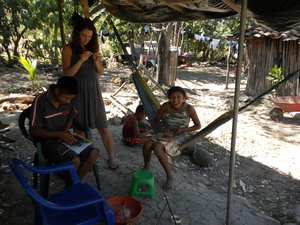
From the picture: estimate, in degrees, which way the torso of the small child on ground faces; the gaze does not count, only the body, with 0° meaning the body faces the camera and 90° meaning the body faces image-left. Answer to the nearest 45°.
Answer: approximately 270°

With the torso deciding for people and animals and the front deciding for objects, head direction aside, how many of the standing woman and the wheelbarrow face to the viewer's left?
1

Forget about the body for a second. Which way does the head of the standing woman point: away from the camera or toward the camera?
toward the camera

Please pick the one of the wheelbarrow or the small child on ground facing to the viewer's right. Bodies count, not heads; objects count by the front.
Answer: the small child on ground

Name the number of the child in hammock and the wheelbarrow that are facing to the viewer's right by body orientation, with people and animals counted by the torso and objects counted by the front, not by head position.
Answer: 0

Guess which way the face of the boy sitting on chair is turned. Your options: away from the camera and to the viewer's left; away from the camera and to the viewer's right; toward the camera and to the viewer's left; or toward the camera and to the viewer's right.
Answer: toward the camera and to the viewer's right

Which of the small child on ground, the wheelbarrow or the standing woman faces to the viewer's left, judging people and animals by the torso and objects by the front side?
the wheelbarrow

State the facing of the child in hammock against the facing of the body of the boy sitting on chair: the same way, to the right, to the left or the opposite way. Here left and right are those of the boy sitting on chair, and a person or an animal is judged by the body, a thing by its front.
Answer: to the right

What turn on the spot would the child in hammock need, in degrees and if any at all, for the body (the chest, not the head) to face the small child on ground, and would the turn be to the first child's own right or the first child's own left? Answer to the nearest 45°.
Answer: approximately 90° to the first child's own right

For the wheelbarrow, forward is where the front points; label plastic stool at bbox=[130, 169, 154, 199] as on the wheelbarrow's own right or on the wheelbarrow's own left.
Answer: on the wheelbarrow's own left

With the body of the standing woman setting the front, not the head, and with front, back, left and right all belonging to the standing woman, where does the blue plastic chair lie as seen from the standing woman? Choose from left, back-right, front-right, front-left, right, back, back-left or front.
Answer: front-right

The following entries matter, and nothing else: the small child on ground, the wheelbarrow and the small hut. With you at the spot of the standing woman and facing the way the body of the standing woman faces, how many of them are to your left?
3

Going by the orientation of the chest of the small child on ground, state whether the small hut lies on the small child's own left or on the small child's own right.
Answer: on the small child's own left

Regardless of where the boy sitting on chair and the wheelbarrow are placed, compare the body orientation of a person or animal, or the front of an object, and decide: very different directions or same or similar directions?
very different directions

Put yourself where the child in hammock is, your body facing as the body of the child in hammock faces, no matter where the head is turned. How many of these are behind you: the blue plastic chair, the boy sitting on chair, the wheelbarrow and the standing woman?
1
